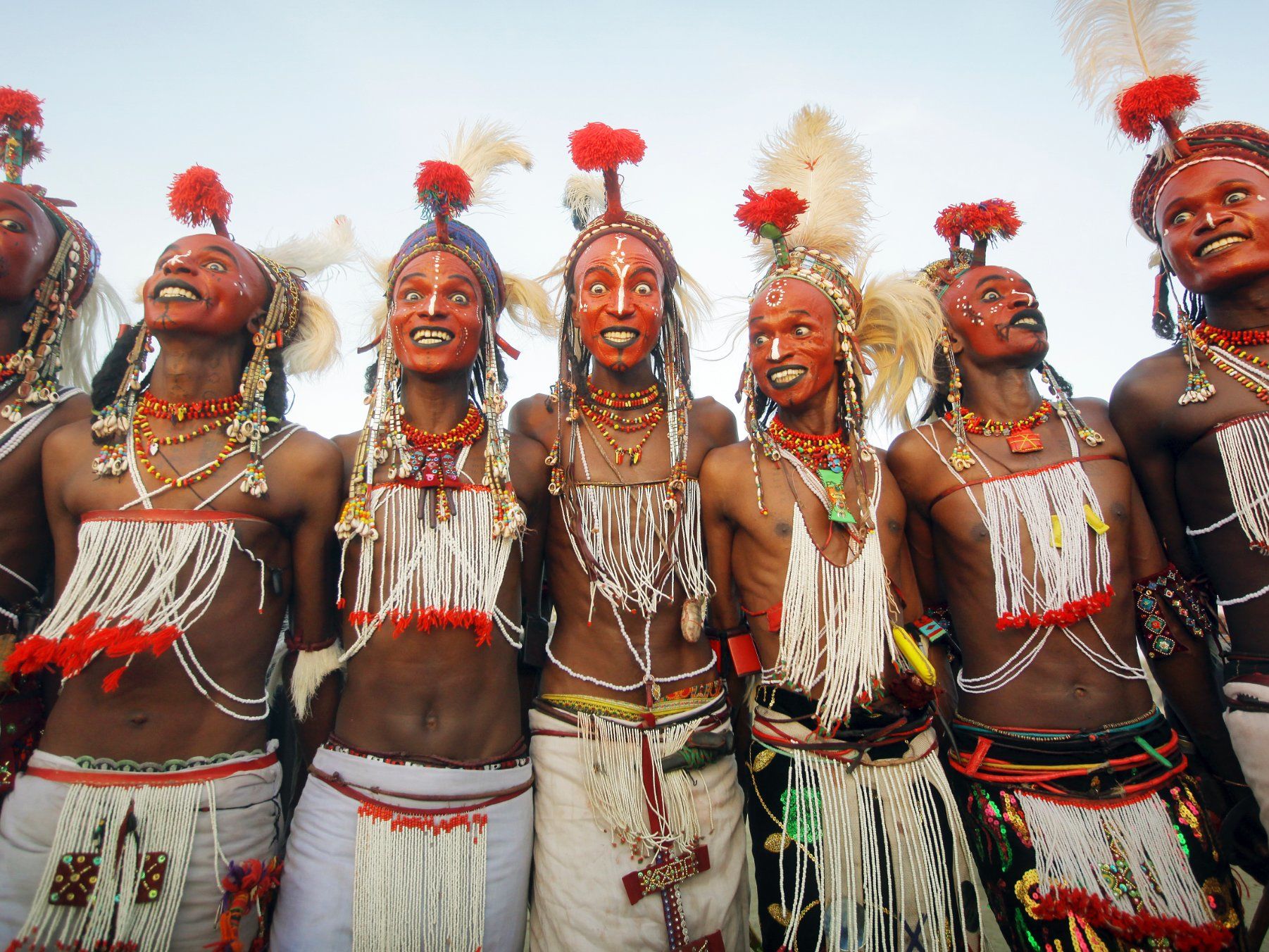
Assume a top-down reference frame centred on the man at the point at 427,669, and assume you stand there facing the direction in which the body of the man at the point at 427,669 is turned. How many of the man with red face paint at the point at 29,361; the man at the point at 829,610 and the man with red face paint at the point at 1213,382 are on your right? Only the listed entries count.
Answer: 1

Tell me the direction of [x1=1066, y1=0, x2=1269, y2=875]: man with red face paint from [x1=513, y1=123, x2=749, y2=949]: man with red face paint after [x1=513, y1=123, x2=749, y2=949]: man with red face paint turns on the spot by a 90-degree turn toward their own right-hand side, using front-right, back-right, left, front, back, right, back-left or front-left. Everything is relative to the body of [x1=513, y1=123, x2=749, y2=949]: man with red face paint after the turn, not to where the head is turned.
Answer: back

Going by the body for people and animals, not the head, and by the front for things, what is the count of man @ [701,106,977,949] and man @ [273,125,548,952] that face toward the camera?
2

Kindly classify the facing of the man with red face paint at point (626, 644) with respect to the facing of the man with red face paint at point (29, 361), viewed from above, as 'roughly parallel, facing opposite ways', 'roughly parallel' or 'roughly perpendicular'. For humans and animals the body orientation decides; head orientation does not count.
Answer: roughly parallel

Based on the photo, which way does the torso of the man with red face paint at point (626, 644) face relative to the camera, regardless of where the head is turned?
toward the camera

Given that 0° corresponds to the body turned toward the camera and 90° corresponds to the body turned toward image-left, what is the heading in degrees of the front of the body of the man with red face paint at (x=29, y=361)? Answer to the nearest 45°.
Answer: approximately 45°

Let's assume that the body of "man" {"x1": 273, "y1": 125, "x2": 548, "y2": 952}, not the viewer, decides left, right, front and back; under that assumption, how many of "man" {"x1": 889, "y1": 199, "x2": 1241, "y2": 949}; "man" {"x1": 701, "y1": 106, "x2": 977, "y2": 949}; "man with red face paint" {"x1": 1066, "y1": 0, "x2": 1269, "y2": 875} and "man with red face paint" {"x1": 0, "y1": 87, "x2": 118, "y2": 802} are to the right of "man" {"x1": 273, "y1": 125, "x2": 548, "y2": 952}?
1

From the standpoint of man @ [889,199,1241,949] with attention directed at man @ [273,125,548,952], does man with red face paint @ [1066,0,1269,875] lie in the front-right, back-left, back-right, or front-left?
back-left

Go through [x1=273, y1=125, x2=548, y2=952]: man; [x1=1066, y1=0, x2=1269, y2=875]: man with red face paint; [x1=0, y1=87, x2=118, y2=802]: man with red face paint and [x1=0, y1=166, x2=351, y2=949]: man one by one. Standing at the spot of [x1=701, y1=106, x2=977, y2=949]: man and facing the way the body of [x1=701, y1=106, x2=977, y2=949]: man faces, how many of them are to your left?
1

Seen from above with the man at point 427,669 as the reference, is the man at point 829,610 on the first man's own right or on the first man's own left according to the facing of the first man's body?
on the first man's own left

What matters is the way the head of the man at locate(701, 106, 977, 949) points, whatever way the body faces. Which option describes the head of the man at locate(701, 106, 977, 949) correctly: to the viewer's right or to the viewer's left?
to the viewer's left

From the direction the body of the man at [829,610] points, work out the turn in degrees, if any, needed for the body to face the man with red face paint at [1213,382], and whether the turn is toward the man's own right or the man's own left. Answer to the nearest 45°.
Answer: approximately 90° to the man's own left

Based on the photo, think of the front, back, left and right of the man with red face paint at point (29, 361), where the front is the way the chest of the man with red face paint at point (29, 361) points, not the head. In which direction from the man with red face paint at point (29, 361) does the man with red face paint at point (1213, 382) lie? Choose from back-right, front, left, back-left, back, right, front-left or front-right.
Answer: left

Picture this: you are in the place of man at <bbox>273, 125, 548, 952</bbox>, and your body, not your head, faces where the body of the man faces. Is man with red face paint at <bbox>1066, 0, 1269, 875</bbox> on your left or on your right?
on your left

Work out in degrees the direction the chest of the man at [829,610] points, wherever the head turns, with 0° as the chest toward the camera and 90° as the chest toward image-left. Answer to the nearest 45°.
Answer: approximately 0°

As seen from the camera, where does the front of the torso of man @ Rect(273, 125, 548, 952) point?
toward the camera
